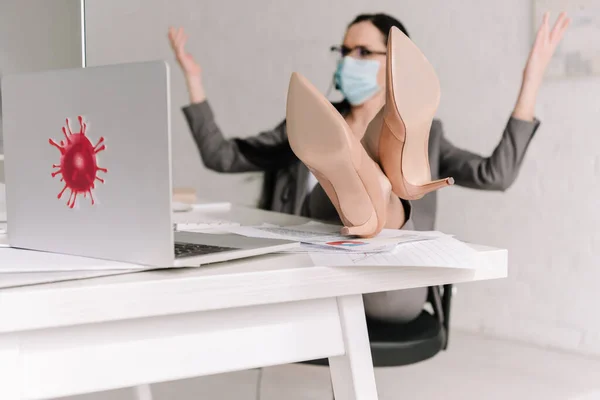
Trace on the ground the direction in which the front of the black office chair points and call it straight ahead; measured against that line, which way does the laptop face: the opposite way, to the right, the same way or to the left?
the opposite way

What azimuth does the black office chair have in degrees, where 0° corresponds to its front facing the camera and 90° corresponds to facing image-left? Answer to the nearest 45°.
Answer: approximately 45°

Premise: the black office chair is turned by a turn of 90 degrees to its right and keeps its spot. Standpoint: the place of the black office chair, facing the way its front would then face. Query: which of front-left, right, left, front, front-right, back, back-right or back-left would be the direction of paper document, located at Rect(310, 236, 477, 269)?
back-left

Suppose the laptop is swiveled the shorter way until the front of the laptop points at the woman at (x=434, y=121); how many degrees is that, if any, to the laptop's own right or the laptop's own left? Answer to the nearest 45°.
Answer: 0° — it already faces them

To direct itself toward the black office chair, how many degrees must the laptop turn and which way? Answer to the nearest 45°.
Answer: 0° — it already faces it

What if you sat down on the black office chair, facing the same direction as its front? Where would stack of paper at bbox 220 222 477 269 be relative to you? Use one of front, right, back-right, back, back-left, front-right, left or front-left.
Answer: front-left

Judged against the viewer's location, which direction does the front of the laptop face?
facing away from the viewer and to the right of the viewer

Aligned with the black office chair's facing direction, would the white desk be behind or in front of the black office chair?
in front
